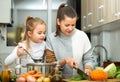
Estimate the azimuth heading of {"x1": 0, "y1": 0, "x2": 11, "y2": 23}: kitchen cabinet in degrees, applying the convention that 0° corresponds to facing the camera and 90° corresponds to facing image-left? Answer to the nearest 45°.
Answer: approximately 0°

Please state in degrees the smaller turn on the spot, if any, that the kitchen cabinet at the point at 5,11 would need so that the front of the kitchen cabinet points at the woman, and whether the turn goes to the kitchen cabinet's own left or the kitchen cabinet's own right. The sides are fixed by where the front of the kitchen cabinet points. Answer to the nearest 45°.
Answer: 0° — it already faces them

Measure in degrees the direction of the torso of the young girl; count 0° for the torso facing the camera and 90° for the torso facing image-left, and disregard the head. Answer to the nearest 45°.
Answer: approximately 315°

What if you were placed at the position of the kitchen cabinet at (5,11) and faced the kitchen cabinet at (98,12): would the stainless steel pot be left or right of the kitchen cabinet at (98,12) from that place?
right

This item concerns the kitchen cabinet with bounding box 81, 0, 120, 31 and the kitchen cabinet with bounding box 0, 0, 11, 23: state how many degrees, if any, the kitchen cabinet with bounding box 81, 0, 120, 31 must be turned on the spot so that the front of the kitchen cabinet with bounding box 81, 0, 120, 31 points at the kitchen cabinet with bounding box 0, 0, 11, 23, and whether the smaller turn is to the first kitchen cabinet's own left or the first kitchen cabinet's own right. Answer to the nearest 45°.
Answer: approximately 45° to the first kitchen cabinet's own right

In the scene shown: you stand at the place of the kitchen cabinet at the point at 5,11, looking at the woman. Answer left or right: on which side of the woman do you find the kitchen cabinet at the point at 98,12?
left

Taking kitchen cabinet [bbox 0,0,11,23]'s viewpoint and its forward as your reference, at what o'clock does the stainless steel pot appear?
The stainless steel pot is roughly at 12 o'clock from the kitchen cabinet.

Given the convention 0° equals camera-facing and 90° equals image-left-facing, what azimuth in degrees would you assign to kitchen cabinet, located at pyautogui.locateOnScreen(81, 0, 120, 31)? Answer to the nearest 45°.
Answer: approximately 45°
